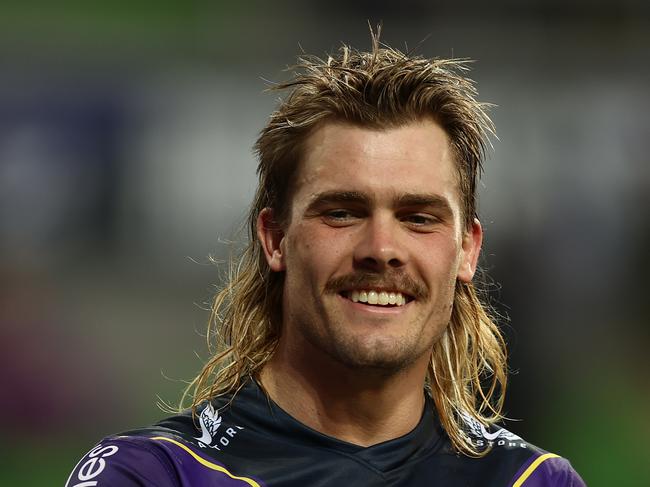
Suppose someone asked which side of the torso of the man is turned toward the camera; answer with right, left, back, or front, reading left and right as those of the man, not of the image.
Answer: front
